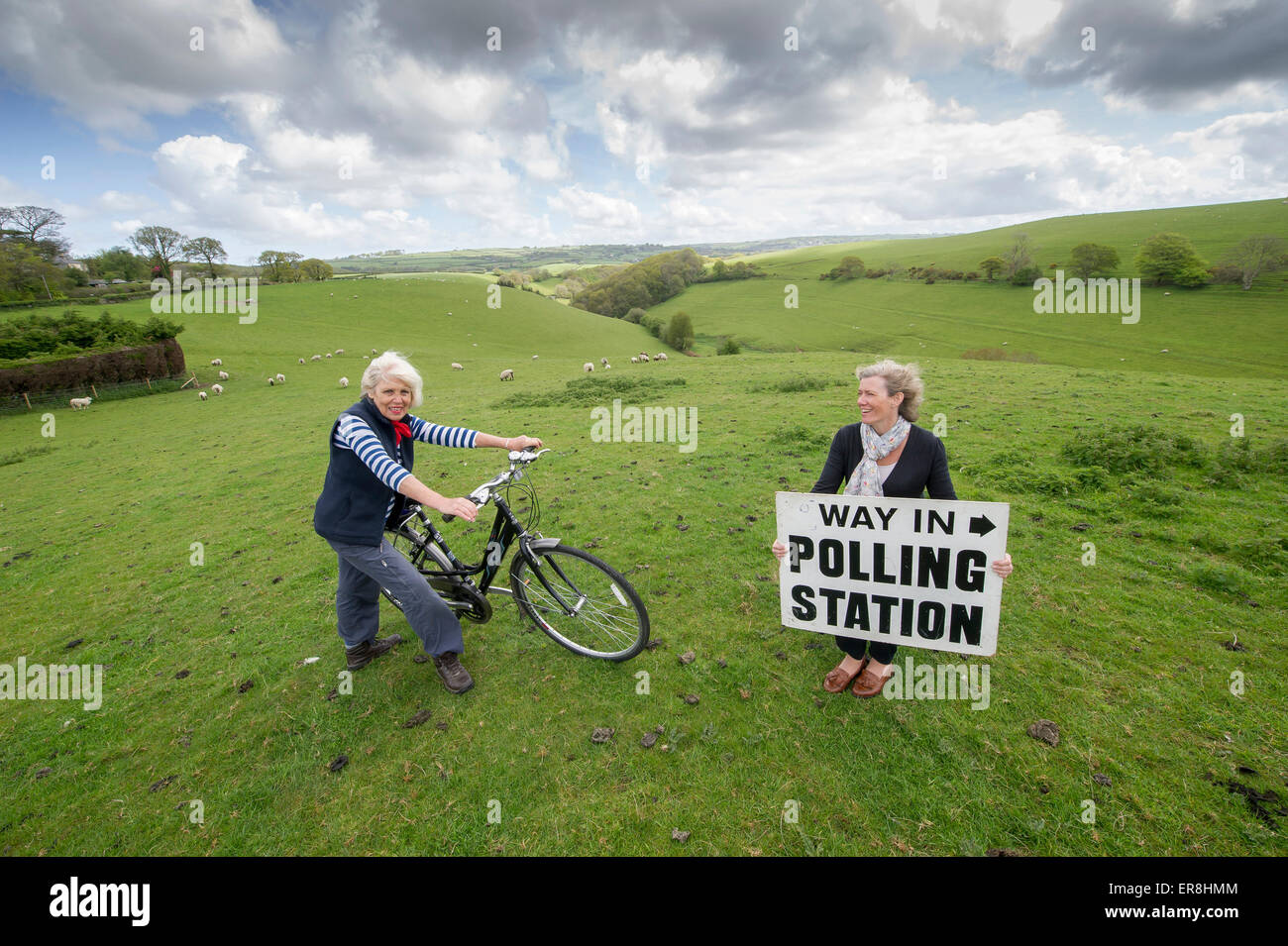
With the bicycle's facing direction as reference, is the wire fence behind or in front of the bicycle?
behind

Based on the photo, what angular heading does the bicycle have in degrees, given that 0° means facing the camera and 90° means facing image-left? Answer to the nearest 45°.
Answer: approximately 315°

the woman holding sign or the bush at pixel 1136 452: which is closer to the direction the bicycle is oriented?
the woman holding sign

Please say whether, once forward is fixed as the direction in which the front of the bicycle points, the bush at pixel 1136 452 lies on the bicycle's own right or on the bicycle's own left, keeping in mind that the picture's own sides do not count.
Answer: on the bicycle's own left

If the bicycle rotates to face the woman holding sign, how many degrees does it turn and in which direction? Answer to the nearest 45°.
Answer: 0° — it already faces them
